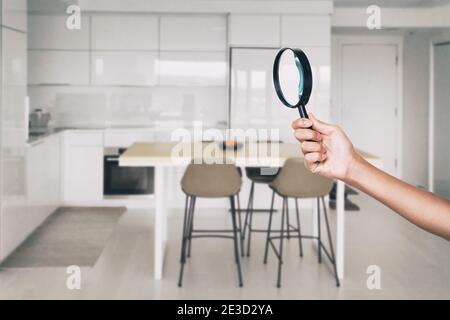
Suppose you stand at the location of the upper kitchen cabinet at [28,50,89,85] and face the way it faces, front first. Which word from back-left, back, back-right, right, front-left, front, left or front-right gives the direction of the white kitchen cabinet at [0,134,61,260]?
front

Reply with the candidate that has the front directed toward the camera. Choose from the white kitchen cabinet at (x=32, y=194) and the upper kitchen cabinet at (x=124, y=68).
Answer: the upper kitchen cabinet

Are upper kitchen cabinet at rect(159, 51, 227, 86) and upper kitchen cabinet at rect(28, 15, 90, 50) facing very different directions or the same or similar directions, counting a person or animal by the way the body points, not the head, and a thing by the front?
same or similar directions

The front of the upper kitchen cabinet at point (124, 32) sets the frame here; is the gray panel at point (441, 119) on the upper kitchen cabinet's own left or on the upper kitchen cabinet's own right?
on the upper kitchen cabinet's own left

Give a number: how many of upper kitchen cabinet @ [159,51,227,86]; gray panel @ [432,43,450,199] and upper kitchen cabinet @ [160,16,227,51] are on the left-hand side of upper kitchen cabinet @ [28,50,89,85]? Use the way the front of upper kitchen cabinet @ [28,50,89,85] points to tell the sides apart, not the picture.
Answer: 3

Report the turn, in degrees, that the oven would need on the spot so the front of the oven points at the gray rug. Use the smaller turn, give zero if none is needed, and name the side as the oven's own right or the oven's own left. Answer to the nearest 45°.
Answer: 0° — it already faces it

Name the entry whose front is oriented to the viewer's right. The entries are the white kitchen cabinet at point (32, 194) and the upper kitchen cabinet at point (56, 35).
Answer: the white kitchen cabinet

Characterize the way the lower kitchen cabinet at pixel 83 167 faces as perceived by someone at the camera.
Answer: facing the viewer

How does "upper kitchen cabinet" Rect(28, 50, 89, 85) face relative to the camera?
toward the camera

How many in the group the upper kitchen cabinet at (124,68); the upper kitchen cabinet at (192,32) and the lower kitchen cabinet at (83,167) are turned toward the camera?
3

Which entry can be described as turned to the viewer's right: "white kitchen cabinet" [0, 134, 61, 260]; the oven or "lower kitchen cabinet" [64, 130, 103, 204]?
the white kitchen cabinet

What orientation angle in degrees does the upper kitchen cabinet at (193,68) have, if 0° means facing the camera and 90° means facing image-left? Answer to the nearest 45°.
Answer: approximately 0°

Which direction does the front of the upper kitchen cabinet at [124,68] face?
toward the camera
